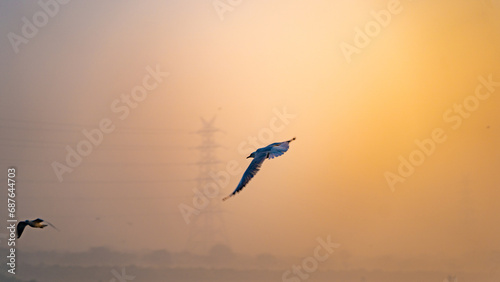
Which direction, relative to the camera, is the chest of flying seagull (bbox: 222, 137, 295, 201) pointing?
to the viewer's left

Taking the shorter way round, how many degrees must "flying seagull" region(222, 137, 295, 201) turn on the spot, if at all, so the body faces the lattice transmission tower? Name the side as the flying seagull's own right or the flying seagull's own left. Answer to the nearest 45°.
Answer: approximately 90° to the flying seagull's own right
